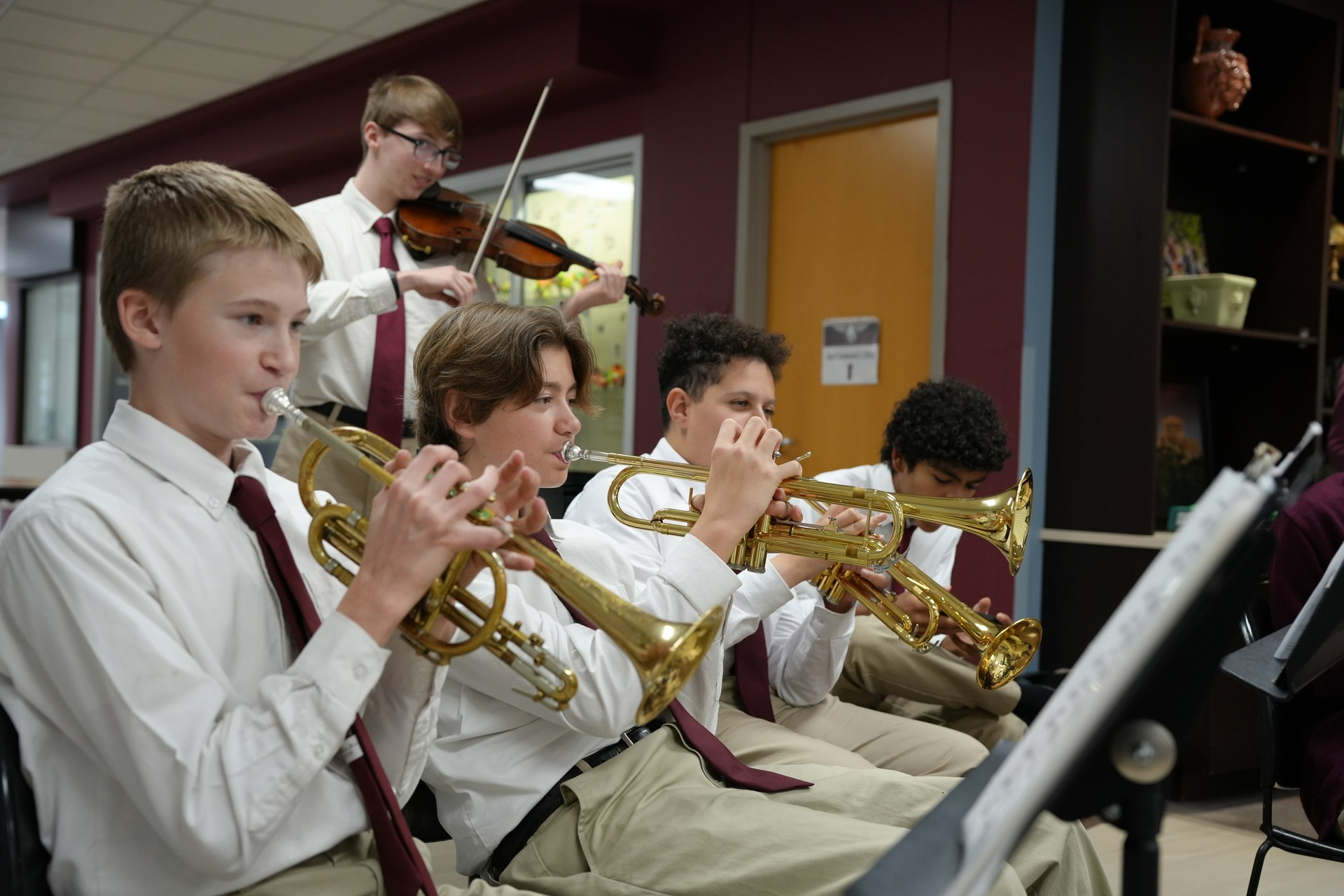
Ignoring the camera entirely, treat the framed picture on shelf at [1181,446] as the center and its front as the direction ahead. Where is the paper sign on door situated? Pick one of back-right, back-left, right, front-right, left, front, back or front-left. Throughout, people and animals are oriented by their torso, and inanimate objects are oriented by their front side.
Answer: front-right

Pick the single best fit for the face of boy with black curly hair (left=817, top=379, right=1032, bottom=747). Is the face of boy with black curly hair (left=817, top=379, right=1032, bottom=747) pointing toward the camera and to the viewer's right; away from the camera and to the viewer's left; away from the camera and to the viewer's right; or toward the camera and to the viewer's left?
toward the camera and to the viewer's right

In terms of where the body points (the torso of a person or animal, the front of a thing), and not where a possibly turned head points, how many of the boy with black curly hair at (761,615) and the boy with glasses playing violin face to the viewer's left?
0

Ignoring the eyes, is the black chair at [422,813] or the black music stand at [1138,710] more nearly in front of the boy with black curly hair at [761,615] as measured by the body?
the black music stand

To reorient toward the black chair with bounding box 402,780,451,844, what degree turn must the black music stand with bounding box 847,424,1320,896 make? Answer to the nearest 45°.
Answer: approximately 45° to its right

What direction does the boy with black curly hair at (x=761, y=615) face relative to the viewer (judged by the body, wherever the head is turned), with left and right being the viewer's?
facing the viewer and to the right of the viewer

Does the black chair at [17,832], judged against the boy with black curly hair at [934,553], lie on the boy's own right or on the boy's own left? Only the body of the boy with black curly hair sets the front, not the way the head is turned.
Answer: on the boy's own right

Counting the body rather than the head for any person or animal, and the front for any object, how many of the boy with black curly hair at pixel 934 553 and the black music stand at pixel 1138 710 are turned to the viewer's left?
1

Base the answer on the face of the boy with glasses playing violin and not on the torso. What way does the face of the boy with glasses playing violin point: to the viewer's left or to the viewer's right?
to the viewer's right

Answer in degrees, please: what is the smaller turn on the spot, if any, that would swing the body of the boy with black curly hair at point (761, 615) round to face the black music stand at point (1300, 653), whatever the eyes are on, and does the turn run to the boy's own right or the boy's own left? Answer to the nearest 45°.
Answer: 0° — they already face it

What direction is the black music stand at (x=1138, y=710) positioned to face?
to the viewer's left
